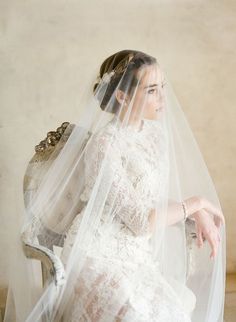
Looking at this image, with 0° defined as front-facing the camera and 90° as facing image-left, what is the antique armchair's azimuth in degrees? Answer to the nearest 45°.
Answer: approximately 315°
